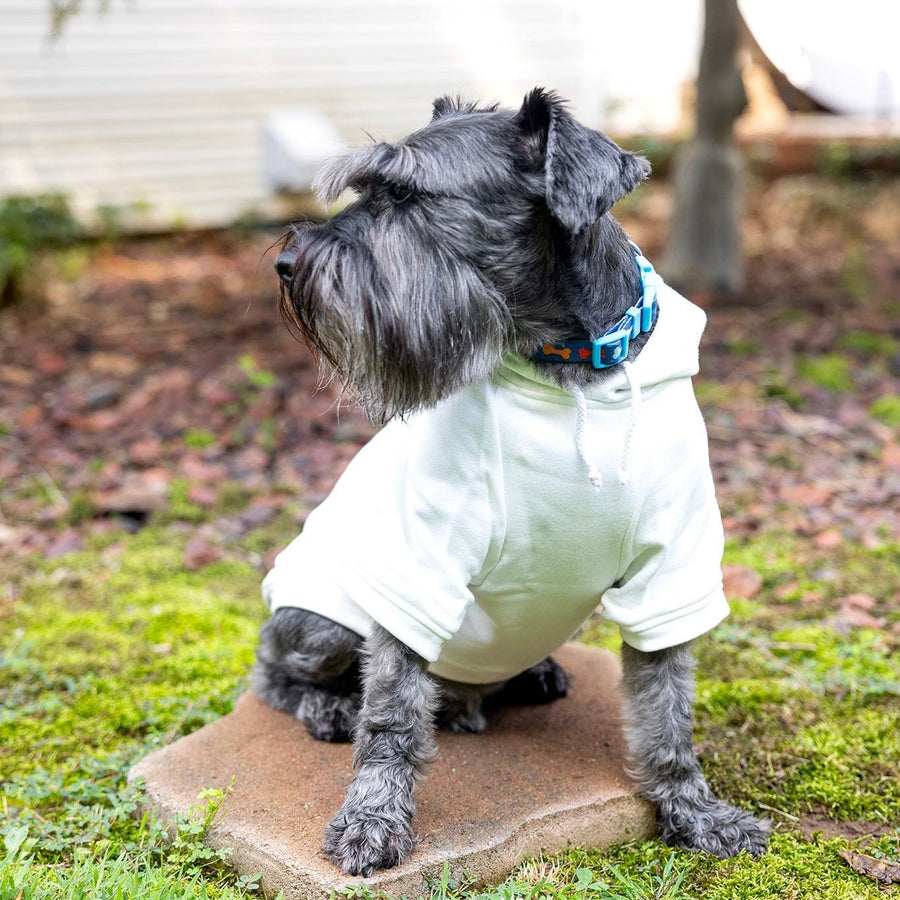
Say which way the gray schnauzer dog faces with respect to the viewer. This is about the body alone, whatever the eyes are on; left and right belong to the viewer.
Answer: facing the viewer and to the right of the viewer

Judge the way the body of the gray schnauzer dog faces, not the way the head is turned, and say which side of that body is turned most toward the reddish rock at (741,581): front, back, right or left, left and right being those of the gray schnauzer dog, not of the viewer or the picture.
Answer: left

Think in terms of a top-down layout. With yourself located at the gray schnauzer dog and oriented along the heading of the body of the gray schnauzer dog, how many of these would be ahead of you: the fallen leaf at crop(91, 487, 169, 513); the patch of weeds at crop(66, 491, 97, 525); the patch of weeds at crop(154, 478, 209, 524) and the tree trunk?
0

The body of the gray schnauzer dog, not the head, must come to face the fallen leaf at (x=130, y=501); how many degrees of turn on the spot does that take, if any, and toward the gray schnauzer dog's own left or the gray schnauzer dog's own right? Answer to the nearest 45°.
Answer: approximately 180°

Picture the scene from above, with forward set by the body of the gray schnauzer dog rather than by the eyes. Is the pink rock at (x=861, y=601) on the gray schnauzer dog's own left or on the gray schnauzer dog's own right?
on the gray schnauzer dog's own left

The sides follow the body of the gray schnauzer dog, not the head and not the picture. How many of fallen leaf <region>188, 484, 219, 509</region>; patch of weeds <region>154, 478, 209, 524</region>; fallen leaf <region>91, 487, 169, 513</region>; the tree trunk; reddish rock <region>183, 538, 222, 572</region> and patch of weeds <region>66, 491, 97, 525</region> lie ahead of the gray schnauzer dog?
0

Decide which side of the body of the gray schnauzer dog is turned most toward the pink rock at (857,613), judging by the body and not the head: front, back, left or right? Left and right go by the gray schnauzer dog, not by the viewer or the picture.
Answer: left

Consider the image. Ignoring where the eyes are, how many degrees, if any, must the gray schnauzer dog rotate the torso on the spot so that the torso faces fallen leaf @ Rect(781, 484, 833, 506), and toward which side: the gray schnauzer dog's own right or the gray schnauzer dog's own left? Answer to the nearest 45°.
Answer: approximately 90° to the gray schnauzer dog's own left

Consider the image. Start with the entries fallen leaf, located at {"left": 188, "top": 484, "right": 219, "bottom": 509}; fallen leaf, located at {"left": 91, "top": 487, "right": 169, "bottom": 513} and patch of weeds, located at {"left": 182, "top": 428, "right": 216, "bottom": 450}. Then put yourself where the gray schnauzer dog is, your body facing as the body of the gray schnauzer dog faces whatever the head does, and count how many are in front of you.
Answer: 0

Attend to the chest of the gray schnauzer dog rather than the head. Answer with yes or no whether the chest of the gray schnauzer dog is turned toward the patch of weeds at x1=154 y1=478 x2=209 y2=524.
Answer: no

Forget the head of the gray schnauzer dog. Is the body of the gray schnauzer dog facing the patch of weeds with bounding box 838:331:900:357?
no

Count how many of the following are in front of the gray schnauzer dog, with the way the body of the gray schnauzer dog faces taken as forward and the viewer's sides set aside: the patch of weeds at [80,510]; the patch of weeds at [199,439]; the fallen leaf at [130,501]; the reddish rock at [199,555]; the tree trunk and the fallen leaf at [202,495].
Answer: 0

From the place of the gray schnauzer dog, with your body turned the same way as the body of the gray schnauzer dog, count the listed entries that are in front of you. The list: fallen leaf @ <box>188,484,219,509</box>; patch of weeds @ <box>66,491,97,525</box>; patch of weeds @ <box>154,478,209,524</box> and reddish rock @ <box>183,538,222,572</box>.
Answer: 0

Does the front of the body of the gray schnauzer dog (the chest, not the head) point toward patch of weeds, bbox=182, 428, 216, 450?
no

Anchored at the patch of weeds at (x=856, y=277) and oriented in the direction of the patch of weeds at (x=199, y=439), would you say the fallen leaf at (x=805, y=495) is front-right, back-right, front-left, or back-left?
front-left
